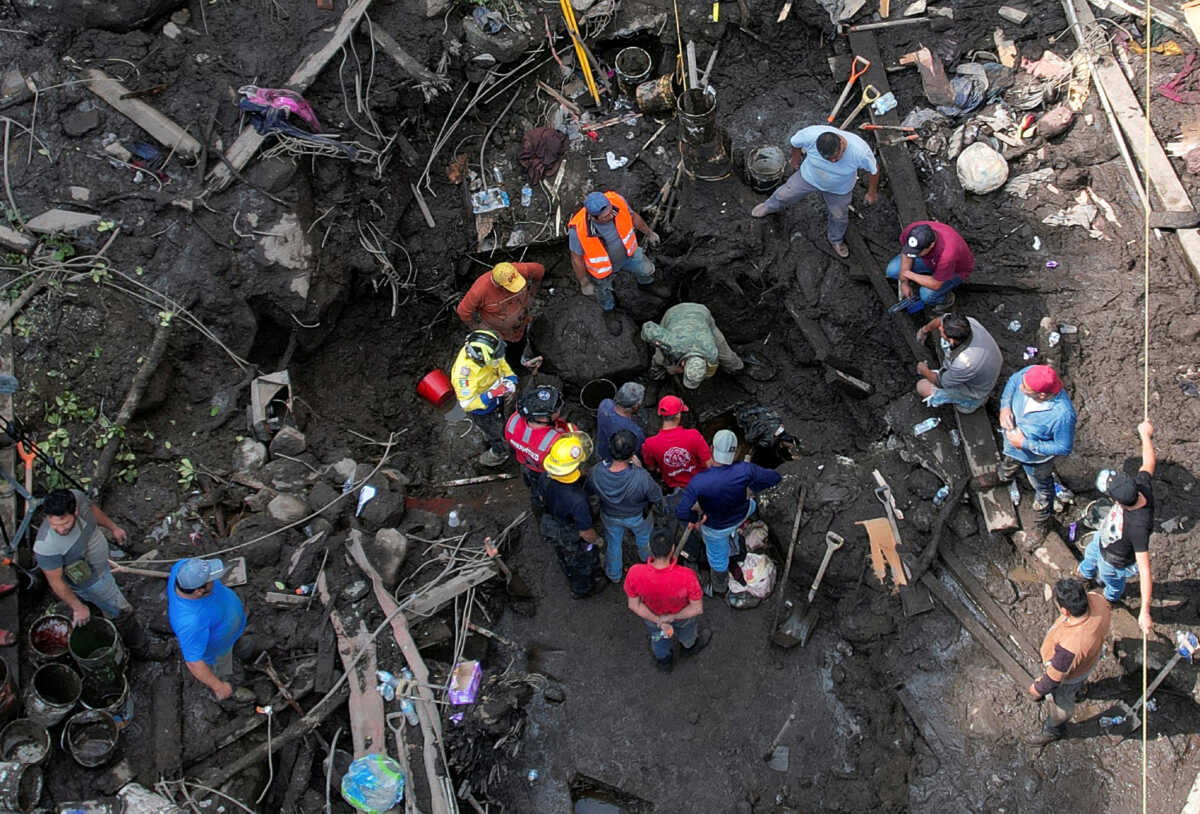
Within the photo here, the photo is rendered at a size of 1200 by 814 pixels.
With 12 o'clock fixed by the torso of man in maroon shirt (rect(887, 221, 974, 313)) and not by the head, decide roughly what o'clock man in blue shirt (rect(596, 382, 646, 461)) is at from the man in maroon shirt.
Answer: The man in blue shirt is roughly at 12 o'clock from the man in maroon shirt.

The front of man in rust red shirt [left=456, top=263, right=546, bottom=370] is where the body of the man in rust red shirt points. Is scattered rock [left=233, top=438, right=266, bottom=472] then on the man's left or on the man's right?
on the man's right

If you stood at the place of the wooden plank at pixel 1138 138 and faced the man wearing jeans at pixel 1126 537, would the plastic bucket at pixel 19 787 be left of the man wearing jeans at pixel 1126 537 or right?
right

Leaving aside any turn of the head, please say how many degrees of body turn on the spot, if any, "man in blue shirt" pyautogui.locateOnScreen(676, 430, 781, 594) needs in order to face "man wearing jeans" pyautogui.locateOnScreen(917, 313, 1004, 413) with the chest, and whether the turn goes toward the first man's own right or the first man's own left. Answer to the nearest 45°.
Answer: approximately 45° to the first man's own right

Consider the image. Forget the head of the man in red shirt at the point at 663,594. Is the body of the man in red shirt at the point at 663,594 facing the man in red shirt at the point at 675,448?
yes

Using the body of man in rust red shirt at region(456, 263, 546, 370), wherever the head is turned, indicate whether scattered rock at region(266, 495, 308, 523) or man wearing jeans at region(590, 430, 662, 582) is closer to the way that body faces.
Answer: the man wearing jeans

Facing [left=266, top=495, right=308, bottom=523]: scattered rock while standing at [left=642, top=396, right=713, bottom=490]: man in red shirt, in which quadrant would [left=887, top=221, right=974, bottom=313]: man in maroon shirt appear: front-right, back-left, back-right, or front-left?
back-right

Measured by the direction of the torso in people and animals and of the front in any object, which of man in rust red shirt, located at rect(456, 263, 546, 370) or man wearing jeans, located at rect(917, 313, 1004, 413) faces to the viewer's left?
the man wearing jeans

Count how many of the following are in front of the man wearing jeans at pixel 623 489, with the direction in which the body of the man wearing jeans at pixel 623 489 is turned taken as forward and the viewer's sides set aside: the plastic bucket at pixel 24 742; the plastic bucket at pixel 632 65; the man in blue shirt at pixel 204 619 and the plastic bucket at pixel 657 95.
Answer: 2

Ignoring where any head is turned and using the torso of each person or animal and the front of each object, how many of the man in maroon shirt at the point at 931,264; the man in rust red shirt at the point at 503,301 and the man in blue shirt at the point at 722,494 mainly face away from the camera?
1

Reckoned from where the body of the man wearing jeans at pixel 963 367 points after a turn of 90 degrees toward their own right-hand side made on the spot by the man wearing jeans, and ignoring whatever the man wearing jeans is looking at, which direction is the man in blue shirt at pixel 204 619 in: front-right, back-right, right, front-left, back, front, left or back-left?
back-left

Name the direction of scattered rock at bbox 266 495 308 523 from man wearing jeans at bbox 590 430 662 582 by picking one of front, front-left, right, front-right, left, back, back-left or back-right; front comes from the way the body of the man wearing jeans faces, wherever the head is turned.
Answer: left

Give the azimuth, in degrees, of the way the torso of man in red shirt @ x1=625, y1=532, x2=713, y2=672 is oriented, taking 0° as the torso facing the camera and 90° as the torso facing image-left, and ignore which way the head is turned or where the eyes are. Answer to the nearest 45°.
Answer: approximately 180°

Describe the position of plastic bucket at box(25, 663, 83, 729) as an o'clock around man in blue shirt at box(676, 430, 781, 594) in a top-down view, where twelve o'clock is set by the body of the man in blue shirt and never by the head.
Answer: The plastic bucket is roughly at 8 o'clock from the man in blue shirt.

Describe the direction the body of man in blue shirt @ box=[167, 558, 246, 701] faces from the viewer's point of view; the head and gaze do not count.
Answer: to the viewer's right

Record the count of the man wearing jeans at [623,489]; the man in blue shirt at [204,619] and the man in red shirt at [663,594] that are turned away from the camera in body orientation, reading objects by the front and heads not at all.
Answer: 2
